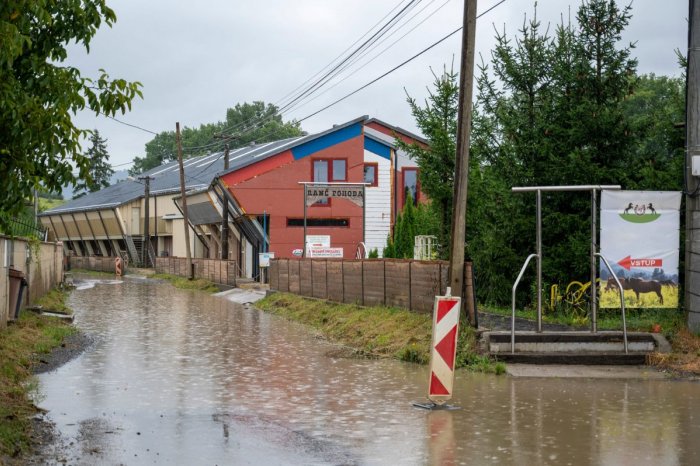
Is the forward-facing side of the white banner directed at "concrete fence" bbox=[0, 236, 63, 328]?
no

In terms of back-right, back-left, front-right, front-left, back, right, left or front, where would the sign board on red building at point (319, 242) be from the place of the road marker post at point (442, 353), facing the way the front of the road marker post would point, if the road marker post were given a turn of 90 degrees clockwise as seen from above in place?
right

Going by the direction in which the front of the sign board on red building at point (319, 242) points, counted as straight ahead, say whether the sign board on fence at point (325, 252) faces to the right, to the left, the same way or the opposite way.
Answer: the same way

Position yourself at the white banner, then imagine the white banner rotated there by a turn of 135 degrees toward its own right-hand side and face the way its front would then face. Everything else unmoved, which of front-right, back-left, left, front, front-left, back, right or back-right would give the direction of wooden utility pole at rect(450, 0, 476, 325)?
left

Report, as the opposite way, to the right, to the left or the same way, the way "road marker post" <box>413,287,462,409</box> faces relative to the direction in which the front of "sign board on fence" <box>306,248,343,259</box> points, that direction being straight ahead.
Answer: the same way

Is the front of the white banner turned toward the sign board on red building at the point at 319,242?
no

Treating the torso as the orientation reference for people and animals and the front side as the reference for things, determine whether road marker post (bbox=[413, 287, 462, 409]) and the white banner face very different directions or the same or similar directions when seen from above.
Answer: same or similar directions

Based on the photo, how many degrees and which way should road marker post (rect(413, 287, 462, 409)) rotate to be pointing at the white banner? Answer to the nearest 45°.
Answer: approximately 135° to its left

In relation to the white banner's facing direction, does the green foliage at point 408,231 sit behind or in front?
behind

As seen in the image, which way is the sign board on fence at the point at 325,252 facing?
toward the camera

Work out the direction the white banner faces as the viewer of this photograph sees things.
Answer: facing the viewer

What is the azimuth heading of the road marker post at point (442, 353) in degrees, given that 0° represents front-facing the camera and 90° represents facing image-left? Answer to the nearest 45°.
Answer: approximately 0°

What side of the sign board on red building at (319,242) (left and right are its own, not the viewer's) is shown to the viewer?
front

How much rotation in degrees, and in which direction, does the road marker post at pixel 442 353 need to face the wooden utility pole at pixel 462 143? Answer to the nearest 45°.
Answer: approximately 180°

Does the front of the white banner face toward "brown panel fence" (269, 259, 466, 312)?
no
